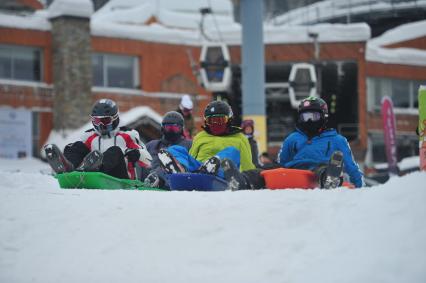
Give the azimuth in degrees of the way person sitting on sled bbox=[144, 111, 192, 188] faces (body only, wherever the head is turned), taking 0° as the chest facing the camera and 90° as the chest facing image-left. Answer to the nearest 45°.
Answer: approximately 0°

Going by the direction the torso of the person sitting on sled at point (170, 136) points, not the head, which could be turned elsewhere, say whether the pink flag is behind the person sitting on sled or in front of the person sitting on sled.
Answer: behind

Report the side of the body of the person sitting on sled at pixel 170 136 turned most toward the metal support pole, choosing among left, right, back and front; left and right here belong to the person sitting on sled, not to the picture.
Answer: back

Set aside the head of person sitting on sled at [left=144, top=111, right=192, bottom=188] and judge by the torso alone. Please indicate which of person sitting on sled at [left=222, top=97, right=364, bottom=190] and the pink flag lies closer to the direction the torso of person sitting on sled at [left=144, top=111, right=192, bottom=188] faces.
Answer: the person sitting on sled

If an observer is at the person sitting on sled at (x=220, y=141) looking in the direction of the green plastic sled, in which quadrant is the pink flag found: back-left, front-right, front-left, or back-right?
back-right

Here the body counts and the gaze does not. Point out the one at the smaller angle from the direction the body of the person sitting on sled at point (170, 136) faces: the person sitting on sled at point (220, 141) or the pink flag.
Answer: the person sitting on sled
